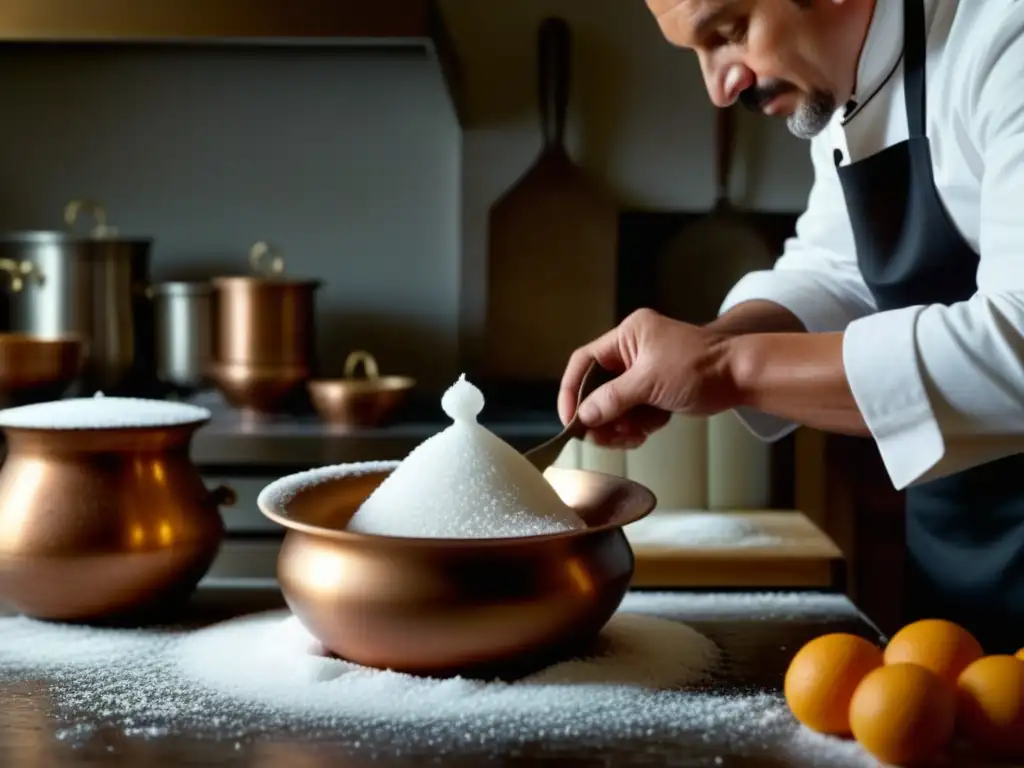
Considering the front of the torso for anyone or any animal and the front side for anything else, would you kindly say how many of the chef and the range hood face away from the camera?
0

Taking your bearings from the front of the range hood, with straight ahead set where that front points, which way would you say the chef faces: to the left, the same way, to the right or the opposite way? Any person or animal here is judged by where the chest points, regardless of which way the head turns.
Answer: to the right

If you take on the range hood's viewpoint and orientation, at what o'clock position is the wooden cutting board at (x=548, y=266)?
The wooden cutting board is roughly at 8 o'clock from the range hood.

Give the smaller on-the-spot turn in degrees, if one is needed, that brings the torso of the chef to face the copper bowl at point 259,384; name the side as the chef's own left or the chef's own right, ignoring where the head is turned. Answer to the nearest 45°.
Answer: approximately 90° to the chef's own right

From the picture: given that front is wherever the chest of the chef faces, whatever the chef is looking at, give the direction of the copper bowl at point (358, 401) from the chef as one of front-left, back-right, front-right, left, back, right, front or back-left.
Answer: right

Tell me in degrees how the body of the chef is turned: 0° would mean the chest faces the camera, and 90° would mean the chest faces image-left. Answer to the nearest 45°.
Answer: approximately 45°

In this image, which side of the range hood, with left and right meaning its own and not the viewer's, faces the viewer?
front

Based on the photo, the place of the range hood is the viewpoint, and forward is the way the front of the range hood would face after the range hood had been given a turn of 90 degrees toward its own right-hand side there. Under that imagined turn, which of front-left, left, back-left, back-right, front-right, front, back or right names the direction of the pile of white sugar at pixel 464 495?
left

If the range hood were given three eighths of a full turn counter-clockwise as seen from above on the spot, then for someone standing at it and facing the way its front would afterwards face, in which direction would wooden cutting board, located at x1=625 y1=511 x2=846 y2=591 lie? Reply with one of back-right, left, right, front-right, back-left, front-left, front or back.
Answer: right

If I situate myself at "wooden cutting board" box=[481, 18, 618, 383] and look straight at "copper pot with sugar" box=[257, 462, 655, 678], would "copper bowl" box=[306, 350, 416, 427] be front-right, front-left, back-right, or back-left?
front-right

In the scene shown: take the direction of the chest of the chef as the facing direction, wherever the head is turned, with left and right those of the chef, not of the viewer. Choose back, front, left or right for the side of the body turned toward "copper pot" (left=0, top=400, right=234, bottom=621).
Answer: front

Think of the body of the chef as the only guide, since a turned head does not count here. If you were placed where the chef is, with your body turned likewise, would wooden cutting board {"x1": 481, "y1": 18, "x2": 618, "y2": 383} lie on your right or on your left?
on your right

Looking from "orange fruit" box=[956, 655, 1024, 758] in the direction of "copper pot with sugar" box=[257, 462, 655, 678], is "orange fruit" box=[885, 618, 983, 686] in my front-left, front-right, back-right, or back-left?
front-right
